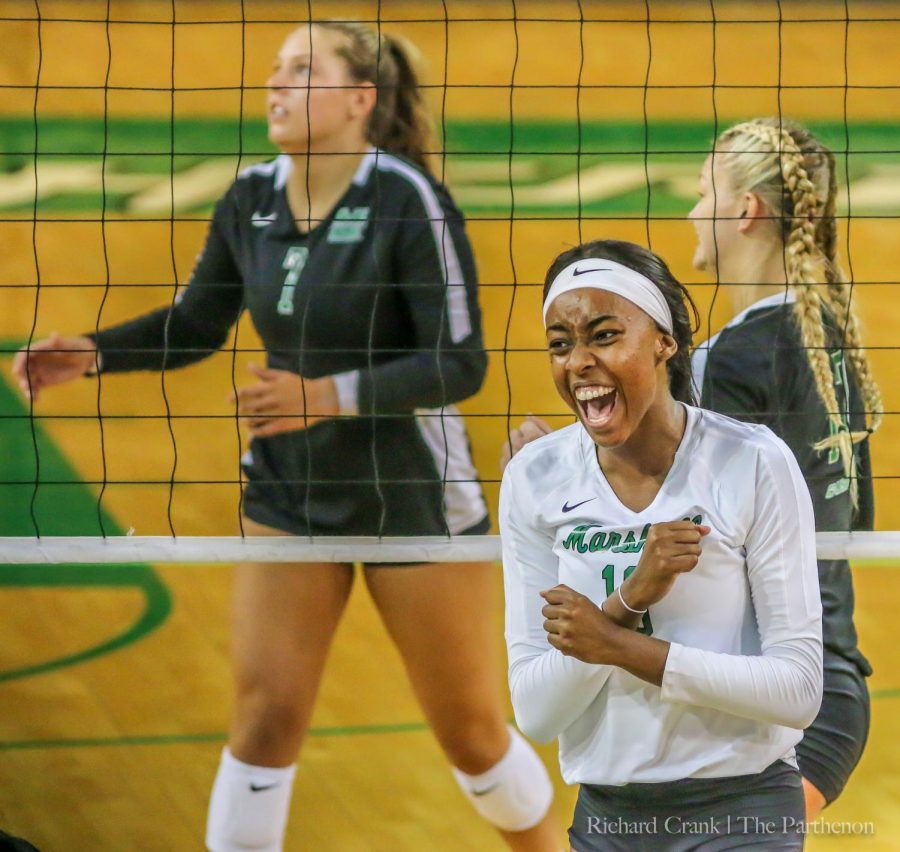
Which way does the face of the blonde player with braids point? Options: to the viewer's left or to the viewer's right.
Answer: to the viewer's left

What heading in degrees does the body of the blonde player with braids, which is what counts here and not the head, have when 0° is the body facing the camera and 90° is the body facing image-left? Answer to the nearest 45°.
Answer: approximately 135°

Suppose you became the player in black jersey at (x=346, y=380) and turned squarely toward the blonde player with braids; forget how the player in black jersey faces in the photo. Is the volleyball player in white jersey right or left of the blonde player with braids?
right

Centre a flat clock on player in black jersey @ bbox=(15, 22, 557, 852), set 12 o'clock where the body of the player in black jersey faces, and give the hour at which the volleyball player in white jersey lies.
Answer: The volleyball player in white jersey is roughly at 10 o'clock from the player in black jersey.

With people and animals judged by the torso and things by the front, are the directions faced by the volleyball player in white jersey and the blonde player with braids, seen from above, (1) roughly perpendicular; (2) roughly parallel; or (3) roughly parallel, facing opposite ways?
roughly perpendicular

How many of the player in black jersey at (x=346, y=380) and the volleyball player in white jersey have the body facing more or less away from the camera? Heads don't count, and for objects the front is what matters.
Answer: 0

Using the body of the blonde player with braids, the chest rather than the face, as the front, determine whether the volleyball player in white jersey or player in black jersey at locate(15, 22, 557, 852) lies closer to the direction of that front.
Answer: the player in black jersey

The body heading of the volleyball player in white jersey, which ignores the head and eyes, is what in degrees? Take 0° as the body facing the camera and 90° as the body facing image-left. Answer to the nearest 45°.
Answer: approximately 45°

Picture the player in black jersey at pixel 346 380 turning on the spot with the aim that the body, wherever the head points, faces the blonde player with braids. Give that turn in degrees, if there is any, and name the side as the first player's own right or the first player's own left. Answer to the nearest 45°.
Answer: approximately 90° to the first player's own left

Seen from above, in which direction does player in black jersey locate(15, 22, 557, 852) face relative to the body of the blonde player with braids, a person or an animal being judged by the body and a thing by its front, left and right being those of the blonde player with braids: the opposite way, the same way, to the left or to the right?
to the left

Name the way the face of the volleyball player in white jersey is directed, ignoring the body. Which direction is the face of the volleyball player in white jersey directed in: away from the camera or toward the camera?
toward the camera

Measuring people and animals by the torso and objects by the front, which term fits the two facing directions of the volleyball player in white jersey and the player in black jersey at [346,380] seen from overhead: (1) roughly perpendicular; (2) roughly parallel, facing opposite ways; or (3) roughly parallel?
roughly parallel

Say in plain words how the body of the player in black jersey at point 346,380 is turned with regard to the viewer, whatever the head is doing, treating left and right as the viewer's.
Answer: facing the viewer and to the left of the viewer

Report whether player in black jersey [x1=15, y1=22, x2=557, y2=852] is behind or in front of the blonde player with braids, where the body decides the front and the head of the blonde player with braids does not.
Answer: in front

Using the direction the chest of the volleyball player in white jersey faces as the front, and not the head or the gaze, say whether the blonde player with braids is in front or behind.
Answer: behind

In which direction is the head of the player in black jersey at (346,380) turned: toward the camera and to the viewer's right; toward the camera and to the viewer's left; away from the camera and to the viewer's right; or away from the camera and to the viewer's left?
toward the camera and to the viewer's left
